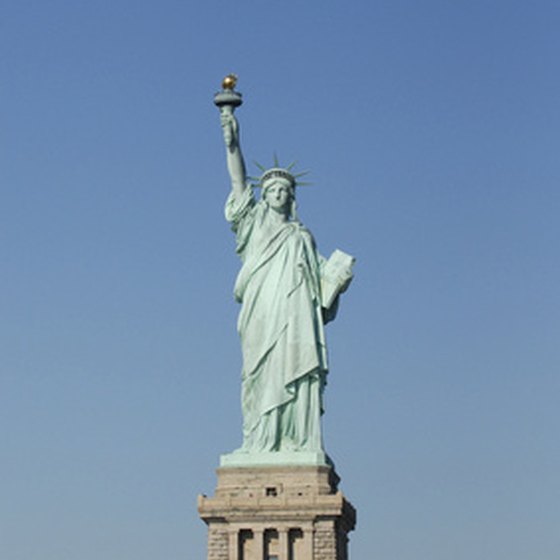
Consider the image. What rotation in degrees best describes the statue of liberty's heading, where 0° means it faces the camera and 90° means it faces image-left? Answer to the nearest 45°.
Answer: approximately 0°
